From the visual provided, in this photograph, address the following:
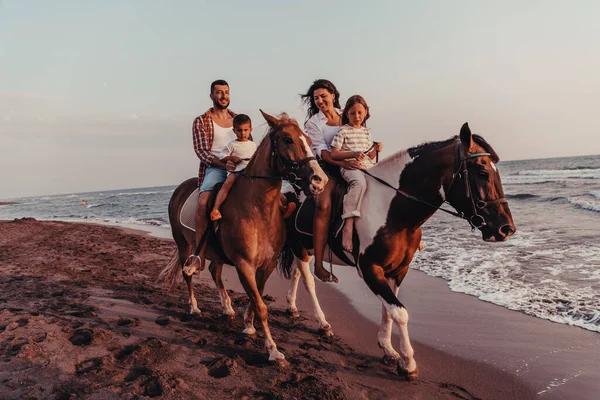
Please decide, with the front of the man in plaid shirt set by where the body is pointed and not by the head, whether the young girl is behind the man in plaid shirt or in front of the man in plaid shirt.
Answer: in front

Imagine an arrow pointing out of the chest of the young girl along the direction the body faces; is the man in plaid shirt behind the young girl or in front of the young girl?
behind

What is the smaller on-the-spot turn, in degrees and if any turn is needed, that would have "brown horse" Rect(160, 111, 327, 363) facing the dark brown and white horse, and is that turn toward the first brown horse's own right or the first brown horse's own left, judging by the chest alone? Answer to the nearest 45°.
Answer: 0° — it already faces it

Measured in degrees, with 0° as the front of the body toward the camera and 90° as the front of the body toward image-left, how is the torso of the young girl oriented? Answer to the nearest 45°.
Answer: approximately 315°

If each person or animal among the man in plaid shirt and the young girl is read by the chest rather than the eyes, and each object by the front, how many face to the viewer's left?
0

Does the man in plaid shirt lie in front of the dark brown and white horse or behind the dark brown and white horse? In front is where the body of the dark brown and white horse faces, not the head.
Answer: behind

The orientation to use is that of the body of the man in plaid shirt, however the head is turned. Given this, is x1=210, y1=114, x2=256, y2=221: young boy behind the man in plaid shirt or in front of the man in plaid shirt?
in front

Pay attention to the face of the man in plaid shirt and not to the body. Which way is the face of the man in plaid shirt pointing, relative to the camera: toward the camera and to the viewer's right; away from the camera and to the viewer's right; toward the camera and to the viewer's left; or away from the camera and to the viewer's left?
toward the camera and to the viewer's right
